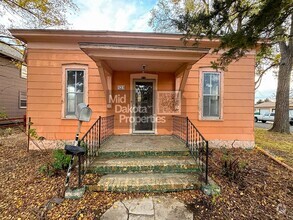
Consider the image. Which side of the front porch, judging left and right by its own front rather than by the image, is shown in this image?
front

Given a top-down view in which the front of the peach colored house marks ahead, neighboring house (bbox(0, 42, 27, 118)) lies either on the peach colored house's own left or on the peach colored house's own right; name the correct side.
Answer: on the peach colored house's own right

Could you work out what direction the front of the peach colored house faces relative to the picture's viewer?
facing the viewer

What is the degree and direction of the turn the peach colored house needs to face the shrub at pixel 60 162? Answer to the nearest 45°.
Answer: approximately 45° to its right

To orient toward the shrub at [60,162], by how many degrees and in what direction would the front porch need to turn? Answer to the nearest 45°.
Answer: approximately 90° to its right

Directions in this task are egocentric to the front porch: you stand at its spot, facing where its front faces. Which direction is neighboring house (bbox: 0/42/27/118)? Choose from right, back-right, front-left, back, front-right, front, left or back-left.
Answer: back-right
